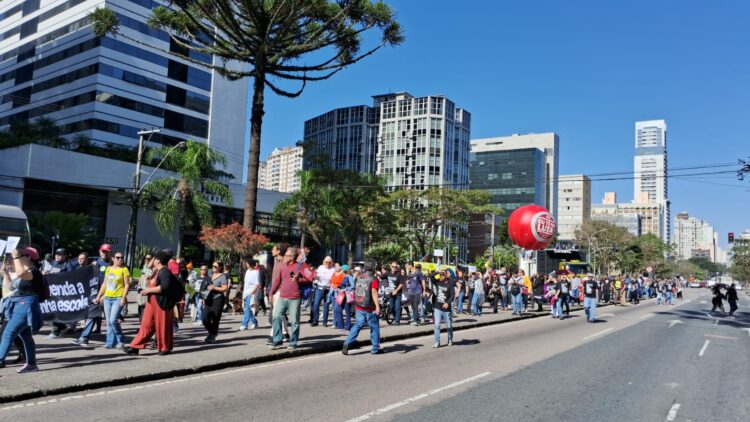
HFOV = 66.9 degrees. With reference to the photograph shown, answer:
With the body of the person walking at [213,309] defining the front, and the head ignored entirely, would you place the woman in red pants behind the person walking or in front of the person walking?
in front

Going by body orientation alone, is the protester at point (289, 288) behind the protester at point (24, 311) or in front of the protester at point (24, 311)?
behind

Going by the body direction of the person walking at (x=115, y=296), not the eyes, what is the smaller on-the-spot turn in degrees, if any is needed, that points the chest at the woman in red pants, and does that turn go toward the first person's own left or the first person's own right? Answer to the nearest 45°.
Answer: approximately 90° to the first person's own left

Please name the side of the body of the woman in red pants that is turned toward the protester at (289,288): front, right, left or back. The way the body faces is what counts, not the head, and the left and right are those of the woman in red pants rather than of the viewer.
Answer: back

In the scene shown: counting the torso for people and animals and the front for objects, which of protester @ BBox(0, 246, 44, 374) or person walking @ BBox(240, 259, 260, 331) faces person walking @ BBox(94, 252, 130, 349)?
person walking @ BBox(240, 259, 260, 331)

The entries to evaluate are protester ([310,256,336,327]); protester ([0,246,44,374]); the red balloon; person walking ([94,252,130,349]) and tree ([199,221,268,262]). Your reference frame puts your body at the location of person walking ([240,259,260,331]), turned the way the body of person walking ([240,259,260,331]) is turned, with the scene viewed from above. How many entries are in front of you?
2

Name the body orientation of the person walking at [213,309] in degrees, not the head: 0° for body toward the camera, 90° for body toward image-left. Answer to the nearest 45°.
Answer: approximately 45°

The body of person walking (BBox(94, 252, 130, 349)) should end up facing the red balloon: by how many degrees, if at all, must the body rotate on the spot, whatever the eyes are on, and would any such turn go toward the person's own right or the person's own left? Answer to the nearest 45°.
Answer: approximately 135° to the person's own left

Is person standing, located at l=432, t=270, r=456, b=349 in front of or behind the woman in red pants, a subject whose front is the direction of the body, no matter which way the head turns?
behind

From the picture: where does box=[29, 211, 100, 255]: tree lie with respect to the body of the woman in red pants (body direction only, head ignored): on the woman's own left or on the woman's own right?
on the woman's own right

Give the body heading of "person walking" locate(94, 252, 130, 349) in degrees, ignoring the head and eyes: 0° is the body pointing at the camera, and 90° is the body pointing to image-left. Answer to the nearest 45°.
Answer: approximately 45°

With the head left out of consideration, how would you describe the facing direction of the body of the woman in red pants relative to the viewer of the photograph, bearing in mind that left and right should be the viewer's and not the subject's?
facing to the left of the viewer

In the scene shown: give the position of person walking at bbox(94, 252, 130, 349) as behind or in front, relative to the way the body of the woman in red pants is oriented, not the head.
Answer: in front
